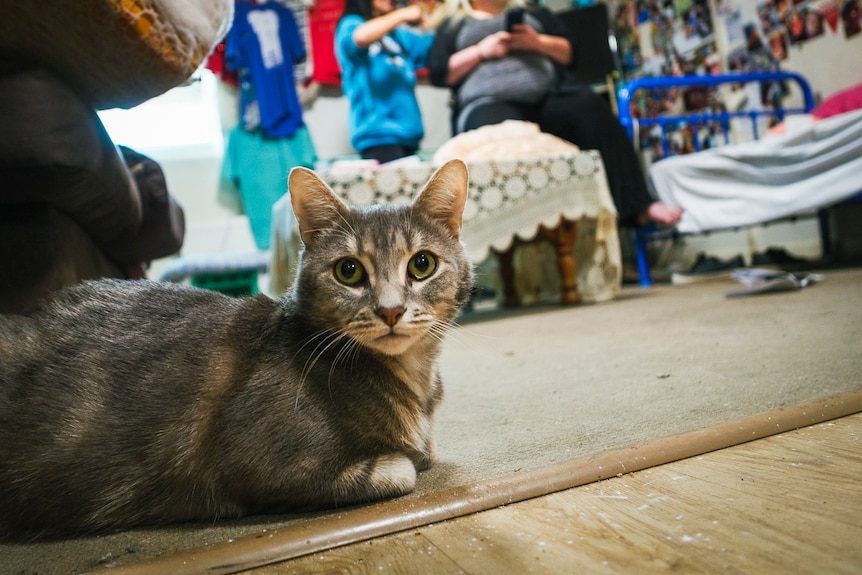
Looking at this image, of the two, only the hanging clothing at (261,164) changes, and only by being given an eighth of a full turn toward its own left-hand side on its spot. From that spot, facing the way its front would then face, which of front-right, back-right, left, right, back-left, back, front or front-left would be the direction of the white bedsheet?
front

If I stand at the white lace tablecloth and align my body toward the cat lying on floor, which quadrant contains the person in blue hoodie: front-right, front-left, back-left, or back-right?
back-right

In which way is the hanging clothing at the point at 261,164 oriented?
toward the camera

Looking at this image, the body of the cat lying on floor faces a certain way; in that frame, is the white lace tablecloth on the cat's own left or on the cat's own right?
on the cat's own left

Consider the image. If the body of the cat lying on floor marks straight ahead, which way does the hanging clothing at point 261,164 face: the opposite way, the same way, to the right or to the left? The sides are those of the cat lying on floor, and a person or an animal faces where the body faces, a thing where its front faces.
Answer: to the right

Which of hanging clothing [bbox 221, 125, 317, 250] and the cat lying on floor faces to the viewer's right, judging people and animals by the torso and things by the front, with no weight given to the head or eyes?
the cat lying on floor

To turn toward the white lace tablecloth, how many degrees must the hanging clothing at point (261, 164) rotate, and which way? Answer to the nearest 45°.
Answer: approximately 45° to its left

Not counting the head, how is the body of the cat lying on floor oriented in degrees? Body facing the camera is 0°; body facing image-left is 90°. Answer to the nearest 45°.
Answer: approximately 270°

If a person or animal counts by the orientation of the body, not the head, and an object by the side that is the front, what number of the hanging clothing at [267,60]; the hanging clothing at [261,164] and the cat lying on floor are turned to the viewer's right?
1

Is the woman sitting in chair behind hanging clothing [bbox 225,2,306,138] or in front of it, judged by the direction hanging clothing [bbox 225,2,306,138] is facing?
in front

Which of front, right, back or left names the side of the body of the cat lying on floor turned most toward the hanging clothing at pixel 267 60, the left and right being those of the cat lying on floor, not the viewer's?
left

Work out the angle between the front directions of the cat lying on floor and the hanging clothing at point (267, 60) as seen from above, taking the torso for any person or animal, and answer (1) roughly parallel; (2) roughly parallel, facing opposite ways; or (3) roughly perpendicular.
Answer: roughly perpendicular

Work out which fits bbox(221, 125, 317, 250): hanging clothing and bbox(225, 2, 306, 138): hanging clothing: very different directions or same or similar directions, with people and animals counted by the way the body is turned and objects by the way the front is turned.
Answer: same or similar directions

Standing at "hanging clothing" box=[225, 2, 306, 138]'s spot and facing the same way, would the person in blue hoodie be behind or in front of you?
in front
